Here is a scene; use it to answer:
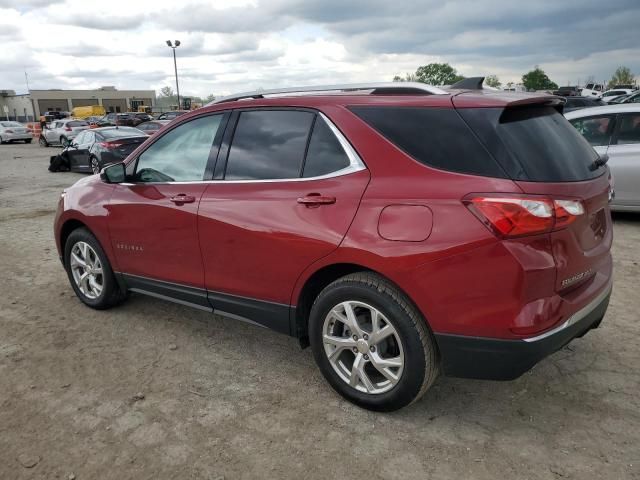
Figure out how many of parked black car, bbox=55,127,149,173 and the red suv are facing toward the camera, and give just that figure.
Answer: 0

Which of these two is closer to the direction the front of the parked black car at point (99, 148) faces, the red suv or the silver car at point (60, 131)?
the silver car

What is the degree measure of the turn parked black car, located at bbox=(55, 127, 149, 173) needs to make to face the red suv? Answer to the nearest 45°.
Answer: approximately 135° to its left

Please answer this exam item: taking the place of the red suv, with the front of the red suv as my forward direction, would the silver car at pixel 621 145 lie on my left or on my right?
on my right

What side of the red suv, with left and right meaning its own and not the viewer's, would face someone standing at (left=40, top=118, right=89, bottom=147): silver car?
front

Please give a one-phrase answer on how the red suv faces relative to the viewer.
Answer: facing away from the viewer and to the left of the viewer

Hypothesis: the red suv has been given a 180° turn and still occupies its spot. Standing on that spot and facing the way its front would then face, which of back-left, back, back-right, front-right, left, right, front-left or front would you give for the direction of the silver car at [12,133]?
back

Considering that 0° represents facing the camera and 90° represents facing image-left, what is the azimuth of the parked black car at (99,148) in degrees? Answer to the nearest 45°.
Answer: approximately 135°

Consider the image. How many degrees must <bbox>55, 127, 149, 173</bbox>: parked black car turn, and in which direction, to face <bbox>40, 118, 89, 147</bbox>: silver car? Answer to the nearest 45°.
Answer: approximately 45° to its right

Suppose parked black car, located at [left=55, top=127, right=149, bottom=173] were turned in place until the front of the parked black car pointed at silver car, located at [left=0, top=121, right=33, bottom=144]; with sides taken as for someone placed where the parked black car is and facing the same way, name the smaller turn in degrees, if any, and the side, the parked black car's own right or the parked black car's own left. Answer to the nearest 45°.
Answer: approximately 45° to the parked black car's own right
